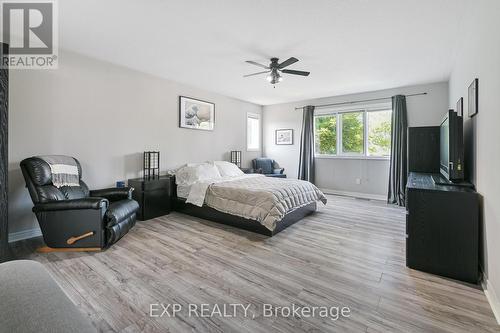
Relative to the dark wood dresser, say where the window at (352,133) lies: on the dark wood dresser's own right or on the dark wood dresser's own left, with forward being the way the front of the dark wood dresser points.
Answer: on the dark wood dresser's own right

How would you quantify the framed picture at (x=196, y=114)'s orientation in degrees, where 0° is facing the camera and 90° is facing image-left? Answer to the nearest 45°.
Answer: approximately 315°

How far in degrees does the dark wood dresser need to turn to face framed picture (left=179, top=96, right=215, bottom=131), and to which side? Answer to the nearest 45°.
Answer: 0° — it already faces it

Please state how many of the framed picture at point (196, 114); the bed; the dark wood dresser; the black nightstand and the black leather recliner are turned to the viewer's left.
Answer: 1

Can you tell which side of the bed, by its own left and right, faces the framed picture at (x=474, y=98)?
front

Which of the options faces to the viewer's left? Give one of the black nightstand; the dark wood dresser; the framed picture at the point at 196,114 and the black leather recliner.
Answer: the dark wood dresser

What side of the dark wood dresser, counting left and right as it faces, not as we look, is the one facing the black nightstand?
front

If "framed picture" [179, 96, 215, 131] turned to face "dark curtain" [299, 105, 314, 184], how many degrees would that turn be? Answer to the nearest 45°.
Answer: approximately 45° to its left

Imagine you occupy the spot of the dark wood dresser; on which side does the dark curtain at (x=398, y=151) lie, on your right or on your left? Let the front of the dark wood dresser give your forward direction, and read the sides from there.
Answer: on your right

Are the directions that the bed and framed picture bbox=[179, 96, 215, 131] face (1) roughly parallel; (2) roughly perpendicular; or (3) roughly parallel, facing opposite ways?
roughly parallel

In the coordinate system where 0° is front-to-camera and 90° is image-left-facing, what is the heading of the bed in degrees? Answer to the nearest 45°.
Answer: approximately 315°

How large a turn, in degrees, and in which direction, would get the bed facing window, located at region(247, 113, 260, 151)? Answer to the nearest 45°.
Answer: approximately 135° to its left

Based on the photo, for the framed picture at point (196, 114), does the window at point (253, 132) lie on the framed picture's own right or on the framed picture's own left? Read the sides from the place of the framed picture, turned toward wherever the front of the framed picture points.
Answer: on the framed picture's own left

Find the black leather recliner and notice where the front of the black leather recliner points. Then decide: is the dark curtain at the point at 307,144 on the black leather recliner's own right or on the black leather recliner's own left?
on the black leather recliner's own left

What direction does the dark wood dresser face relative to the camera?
to the viewer's left

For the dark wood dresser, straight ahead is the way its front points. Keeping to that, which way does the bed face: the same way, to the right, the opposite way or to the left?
the opposite way

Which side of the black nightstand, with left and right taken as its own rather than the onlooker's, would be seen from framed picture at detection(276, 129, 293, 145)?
left

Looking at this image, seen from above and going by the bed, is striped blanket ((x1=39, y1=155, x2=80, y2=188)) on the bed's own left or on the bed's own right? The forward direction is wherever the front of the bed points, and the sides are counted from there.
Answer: on the bed's own right

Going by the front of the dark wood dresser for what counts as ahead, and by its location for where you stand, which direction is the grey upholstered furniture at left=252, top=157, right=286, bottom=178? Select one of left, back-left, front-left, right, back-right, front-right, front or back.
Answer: front-right

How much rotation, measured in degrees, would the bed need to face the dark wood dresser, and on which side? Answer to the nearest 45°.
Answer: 0° — it already faces it
